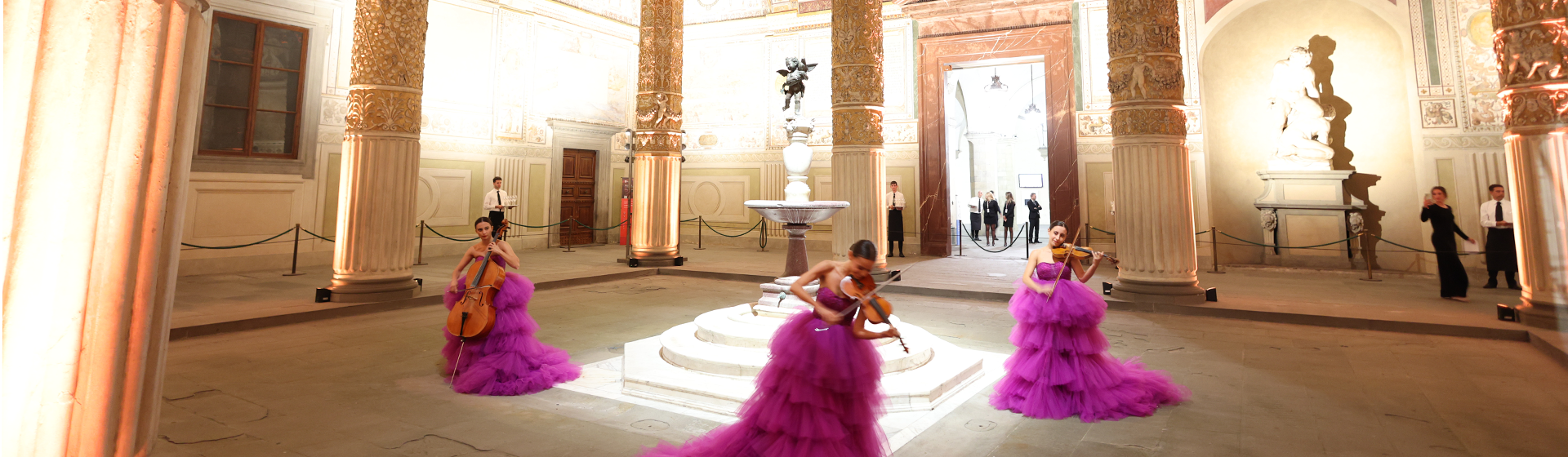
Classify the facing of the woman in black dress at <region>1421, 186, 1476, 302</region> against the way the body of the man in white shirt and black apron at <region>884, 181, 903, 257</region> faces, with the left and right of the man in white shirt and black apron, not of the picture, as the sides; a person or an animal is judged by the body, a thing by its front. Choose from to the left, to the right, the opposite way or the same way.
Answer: to the right

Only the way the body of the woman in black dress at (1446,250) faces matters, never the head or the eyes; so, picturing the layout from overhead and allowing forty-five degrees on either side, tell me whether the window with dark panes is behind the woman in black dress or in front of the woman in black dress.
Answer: in front

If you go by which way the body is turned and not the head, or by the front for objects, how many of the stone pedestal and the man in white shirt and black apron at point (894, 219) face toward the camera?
2

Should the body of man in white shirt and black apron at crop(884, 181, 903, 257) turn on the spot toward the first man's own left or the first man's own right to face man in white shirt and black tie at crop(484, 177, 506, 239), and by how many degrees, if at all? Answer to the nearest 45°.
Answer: approximately 45° to the first man's own right
